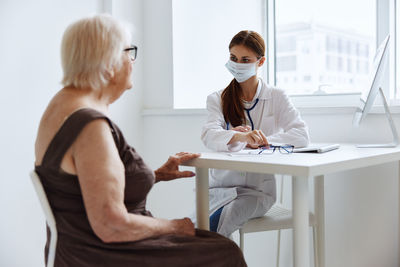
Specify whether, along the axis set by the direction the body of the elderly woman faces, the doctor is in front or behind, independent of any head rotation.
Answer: in front

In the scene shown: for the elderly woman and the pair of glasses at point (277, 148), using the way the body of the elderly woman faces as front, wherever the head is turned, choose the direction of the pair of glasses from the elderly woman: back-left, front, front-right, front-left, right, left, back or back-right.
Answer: front

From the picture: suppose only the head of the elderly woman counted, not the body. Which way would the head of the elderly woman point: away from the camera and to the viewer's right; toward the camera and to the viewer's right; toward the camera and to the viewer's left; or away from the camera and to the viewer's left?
away from the camera and to the viewer's right

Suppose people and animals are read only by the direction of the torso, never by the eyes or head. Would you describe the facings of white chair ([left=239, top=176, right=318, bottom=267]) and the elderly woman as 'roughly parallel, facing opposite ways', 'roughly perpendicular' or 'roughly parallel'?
roughly parallel, facing opposite ways

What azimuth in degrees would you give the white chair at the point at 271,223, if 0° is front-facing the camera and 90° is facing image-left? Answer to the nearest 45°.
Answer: approximately 45°

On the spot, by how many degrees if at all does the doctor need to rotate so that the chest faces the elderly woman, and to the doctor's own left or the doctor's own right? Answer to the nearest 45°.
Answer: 0° — they already face them

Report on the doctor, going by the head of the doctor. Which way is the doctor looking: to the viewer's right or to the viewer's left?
to the viewer's left

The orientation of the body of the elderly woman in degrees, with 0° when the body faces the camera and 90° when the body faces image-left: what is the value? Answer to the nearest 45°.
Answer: approximately 225°

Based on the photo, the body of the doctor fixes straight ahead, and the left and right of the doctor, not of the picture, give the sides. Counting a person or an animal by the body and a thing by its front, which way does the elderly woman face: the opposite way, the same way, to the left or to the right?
the opposite way

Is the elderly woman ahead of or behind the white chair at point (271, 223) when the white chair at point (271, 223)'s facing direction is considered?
ahead

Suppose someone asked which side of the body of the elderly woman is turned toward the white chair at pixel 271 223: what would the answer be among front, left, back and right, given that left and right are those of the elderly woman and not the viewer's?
front

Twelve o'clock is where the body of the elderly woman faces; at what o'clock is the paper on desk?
The paper on desk is roughly at 12 o'clock from the elderly woman.

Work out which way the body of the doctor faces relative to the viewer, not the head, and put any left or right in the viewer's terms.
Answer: facing the viewer and to the left of the viewer
